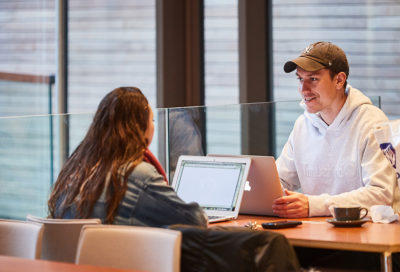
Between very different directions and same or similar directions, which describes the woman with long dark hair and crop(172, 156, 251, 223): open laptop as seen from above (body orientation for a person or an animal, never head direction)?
very different directions

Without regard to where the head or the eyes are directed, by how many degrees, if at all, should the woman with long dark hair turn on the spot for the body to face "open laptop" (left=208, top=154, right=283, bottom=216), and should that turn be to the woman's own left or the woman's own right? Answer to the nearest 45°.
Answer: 0° — they already face it

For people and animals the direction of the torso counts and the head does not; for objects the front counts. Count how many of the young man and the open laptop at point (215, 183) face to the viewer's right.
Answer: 0

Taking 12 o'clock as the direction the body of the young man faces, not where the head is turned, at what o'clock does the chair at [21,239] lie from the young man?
The chair is roughly at 12 o'clock from the young man.

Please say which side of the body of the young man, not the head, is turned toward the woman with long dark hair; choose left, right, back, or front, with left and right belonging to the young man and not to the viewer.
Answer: front

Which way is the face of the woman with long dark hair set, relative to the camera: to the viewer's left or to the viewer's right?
to the viewer's right

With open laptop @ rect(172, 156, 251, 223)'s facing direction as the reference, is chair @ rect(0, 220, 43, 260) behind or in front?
in front

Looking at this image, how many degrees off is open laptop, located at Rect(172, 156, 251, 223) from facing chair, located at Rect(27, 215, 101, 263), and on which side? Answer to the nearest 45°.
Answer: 0° — it already faces it

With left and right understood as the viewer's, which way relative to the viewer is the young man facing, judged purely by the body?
facing the viewer and to the left of the viewer

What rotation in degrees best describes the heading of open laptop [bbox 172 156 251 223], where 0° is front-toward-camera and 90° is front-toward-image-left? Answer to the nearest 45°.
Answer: approximately 45°
